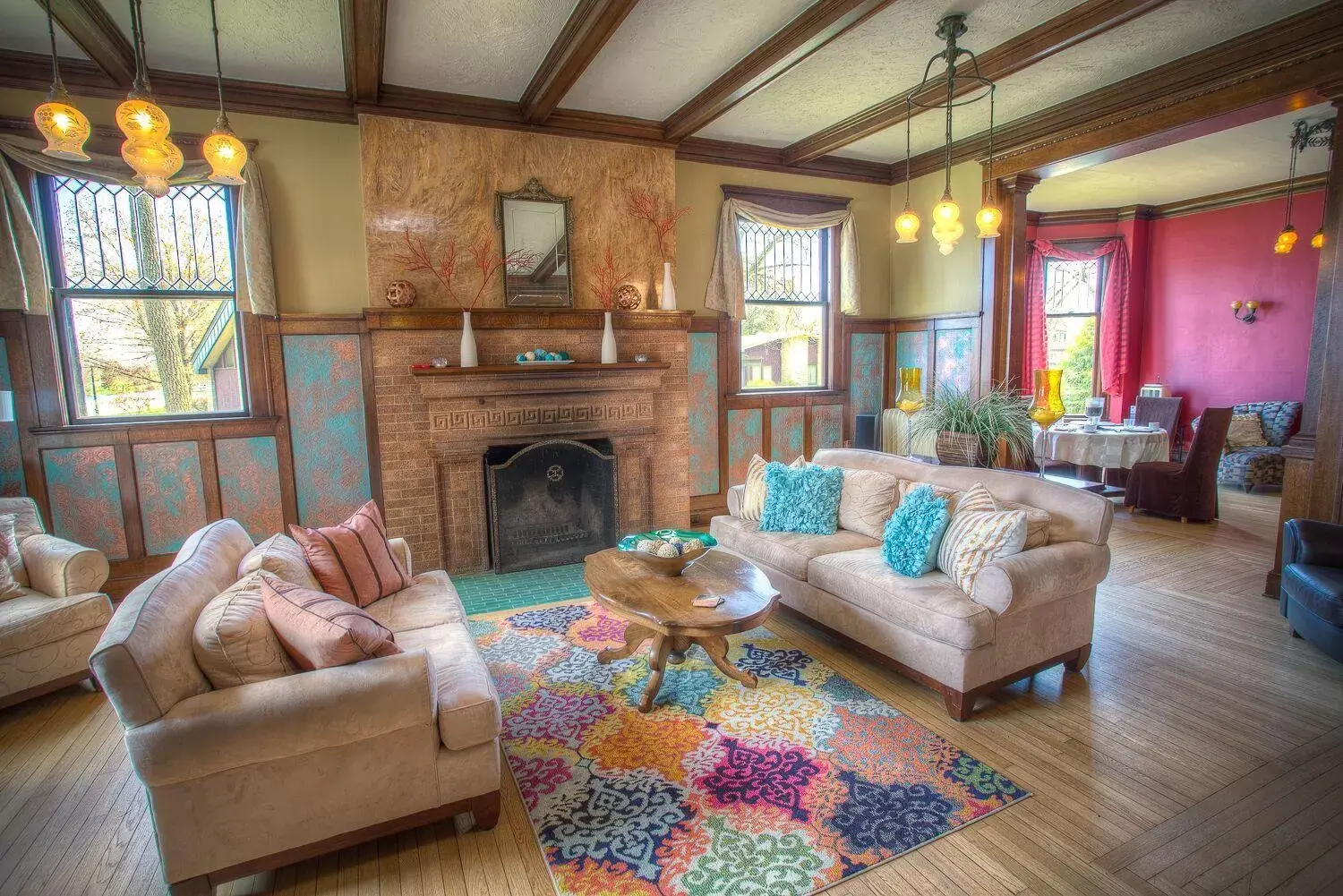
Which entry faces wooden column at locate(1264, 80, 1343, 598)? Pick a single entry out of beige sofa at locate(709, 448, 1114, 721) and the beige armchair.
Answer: the beige armchair

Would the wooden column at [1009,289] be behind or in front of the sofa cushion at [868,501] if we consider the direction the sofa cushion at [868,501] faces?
behind

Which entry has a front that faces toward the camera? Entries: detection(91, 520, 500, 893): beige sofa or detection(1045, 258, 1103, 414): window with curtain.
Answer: the window with curtain

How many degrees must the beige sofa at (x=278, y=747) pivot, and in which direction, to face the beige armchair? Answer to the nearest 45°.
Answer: approximately 135° to its left

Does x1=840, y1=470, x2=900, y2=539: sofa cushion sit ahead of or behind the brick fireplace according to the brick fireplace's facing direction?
ahead

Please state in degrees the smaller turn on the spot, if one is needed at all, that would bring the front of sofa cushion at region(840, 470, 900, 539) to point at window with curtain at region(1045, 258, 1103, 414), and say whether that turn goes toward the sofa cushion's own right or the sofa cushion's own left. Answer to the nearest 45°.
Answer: approximately 180°

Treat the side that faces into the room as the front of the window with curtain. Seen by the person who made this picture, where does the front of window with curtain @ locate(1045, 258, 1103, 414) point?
facing the viewer

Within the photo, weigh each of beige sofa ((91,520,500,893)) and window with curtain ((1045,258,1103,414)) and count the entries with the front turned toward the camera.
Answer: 1

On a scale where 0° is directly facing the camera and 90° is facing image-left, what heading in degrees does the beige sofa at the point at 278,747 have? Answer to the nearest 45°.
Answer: approximately 270°

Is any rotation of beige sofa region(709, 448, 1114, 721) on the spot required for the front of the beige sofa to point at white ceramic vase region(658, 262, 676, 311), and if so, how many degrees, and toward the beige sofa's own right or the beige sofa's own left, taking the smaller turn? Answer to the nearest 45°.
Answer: approximately 90° to the beige sofa's own right

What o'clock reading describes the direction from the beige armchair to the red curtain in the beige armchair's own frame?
The red curtain is roughly at 11 o'clock from the beige armchair.

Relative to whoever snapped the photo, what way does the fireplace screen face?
facing the viewer and to the right of the viewer

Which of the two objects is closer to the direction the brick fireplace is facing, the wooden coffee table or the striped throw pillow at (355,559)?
the wooden coffee table

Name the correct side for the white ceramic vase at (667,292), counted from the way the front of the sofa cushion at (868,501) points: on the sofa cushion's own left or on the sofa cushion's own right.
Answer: on the sofa cushion's own right

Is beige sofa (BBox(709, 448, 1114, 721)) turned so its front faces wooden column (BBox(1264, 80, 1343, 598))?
no

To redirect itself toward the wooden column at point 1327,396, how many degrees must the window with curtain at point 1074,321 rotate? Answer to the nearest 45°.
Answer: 0° — it already faces it

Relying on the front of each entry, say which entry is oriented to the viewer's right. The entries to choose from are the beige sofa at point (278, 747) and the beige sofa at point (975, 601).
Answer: the beige sofa at point (278, 747)
